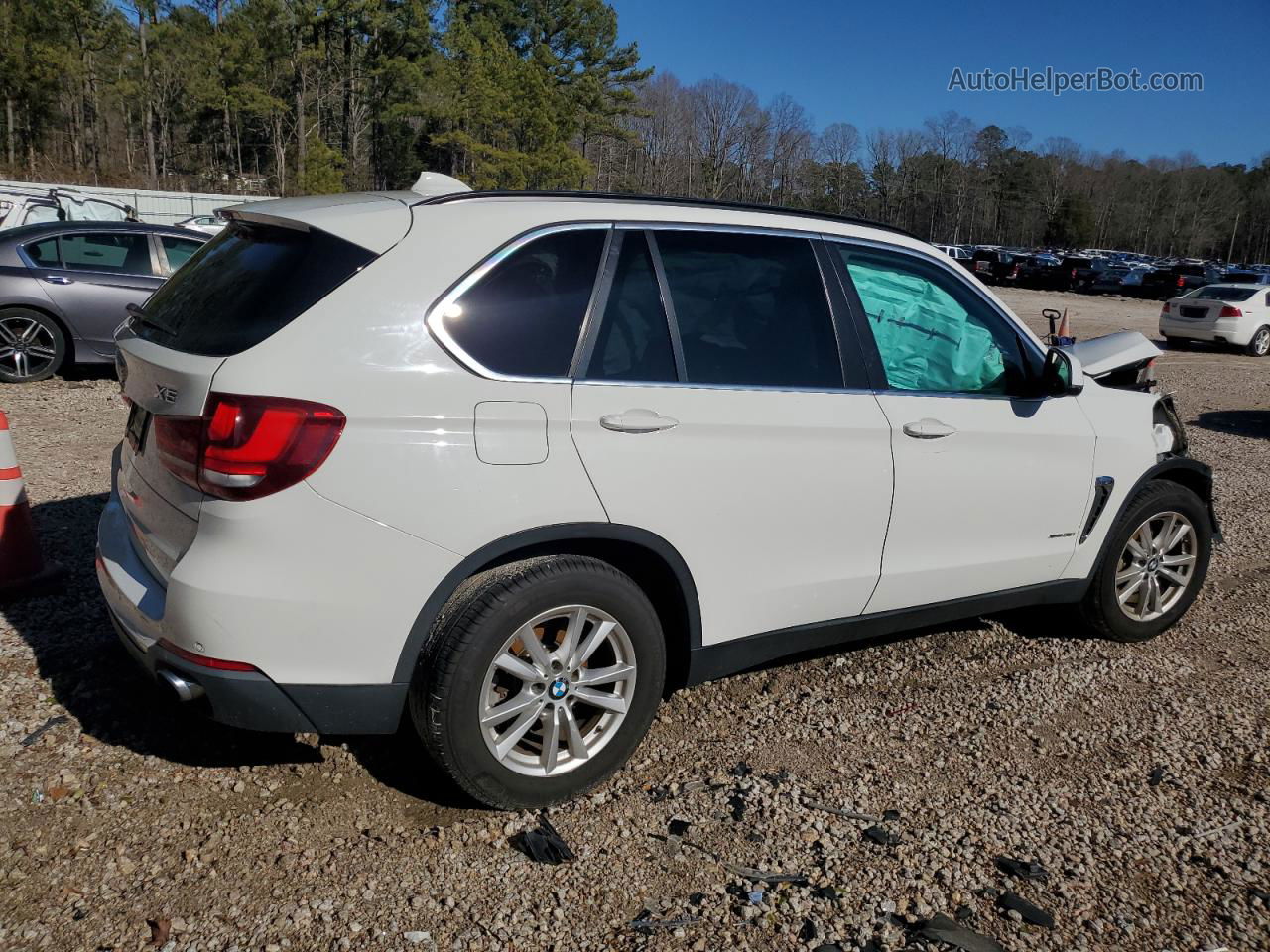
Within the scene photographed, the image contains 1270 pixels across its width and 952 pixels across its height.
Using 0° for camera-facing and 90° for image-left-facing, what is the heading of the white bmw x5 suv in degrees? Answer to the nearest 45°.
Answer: approximately 225°

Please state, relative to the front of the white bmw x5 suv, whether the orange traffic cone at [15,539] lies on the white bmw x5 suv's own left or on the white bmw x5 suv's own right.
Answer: on the white bmw x5 suv's own left

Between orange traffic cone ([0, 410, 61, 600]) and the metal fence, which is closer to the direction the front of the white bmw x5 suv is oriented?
the metal fence

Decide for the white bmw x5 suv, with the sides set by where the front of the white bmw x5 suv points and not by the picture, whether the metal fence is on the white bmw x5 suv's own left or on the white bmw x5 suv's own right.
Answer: on the white bmw x5 suv's own left
